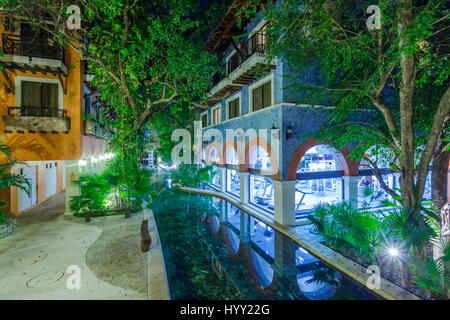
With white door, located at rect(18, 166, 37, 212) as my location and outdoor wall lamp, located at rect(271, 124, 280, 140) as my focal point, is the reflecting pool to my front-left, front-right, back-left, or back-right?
front-right

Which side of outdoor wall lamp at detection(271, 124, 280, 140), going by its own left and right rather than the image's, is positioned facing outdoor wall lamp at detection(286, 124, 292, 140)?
left

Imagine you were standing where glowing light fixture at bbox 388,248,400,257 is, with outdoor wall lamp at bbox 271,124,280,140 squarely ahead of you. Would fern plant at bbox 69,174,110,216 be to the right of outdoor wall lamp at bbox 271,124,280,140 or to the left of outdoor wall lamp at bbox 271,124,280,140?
left

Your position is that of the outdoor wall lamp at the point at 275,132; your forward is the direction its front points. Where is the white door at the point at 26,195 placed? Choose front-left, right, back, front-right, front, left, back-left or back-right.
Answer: front-right

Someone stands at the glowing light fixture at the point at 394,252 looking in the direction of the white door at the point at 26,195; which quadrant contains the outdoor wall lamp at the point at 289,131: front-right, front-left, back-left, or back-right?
front-right

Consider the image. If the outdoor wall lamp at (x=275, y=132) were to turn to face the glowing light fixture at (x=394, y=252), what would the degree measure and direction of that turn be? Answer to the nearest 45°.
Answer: approximately 90° to its left

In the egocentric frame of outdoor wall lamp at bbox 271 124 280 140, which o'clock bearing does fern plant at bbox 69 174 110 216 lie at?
The fern plant is roughly at 1 o'clock from the outdoor wall lamp.

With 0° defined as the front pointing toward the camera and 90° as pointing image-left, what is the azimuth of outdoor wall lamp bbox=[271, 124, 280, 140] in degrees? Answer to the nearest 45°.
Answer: approximately 45°
